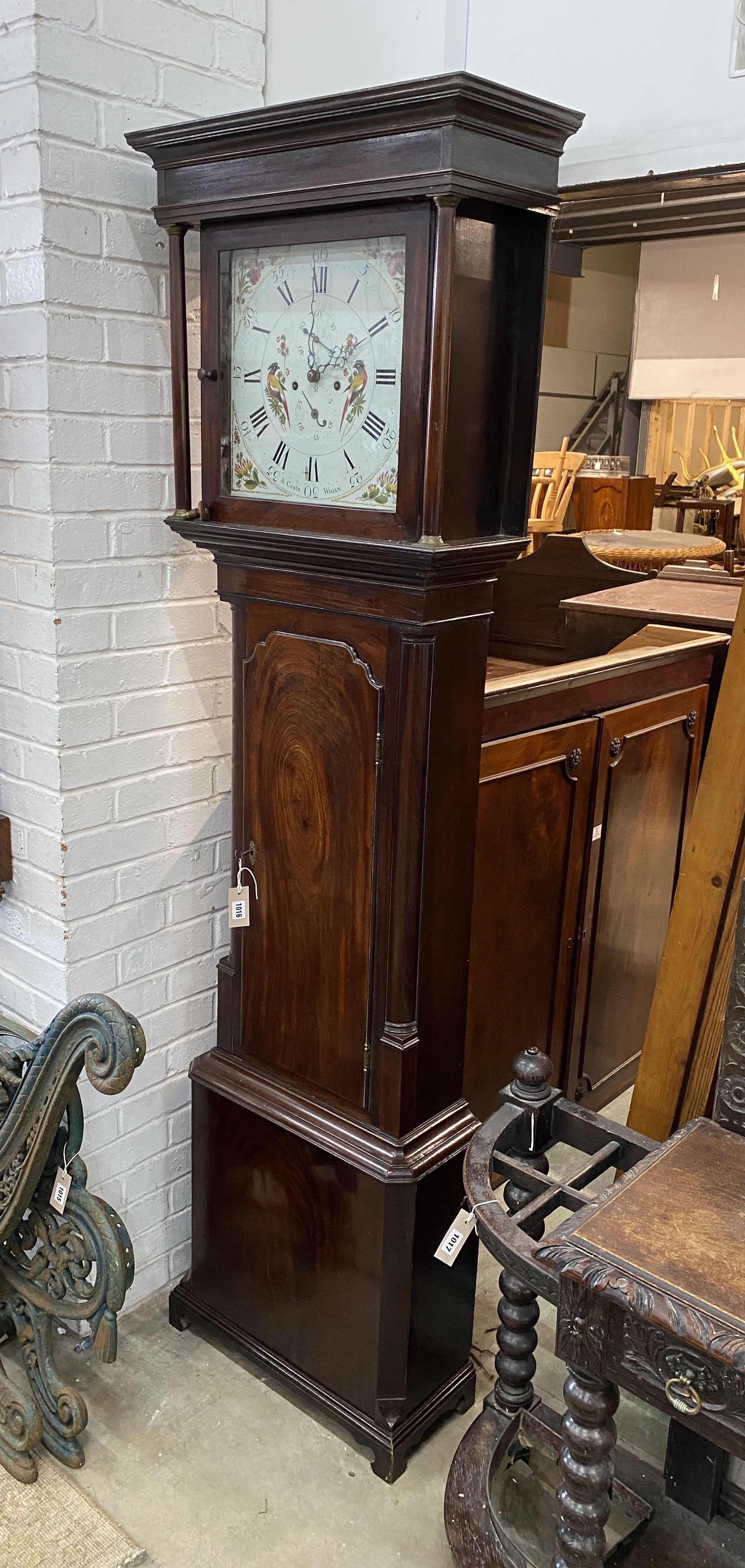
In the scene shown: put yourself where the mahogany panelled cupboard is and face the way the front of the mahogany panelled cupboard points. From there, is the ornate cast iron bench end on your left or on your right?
on your right

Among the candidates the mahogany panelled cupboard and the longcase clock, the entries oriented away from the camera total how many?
0

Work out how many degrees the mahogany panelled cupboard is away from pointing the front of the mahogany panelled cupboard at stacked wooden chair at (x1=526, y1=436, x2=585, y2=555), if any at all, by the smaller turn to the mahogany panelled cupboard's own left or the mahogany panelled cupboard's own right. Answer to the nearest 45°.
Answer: approximately 135° to the mahogany panelled cupboard's own left

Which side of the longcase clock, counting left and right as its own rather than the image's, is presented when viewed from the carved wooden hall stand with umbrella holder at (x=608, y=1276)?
left

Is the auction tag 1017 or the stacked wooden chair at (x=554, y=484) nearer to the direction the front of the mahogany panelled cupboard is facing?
the auction tag 1017

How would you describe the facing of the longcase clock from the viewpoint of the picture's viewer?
facing the viewer and to the left of the viewer

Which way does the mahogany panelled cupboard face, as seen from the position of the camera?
facing the viewer and to the right of the viewer
